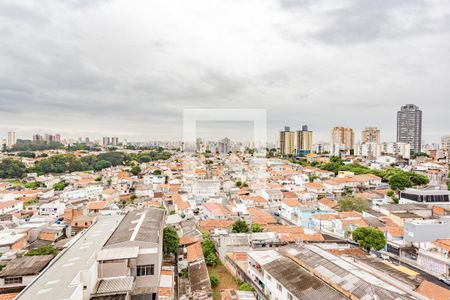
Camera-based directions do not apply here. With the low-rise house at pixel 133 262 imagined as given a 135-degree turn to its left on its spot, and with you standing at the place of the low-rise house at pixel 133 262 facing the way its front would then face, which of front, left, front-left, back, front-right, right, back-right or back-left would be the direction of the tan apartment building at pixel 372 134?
front

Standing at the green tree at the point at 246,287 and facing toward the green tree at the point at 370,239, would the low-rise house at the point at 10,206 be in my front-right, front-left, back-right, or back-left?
back-left

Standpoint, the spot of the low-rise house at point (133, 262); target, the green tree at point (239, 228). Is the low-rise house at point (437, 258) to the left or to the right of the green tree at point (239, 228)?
right

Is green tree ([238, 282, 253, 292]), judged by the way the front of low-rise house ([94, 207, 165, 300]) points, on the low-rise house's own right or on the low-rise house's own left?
on the low-rise house's own left

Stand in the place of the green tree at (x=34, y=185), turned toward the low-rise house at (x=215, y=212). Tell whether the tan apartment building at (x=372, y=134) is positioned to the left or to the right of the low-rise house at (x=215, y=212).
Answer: left

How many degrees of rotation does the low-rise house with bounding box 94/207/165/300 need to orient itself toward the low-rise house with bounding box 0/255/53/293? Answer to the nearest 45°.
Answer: approximately 135° to its right

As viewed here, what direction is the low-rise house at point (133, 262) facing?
toward the camera

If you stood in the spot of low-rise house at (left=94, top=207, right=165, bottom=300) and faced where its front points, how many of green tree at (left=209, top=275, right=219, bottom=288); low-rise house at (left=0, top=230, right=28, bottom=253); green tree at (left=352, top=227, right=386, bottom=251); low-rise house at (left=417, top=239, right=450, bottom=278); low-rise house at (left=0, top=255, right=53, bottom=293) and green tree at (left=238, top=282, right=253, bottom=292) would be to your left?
4

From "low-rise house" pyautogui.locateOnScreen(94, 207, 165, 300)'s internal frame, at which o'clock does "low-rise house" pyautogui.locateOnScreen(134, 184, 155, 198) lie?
"low-rise house" pyautogui.locateOnScreen(134, 184, 155, 198) is roughly at 6 o'clock from "low-rise house" pyautogui.locateOnScreen(94, 207, 165, 300).

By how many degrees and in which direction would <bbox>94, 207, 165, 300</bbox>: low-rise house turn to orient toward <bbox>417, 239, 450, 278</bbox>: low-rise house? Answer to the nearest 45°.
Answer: approximately 90° to its left

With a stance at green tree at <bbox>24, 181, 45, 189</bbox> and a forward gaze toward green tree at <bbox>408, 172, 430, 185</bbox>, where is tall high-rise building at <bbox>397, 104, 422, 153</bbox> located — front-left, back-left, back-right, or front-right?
front-left

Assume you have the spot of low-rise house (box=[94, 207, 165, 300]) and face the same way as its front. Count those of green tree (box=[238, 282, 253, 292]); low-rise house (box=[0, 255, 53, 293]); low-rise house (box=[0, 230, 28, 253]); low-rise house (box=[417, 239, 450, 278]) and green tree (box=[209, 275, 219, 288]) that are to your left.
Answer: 3

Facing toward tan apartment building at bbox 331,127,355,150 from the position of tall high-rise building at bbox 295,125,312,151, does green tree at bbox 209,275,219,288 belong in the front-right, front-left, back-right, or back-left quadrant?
back-right

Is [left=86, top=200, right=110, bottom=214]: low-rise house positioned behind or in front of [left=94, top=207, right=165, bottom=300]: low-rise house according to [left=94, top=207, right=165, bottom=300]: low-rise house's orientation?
behind

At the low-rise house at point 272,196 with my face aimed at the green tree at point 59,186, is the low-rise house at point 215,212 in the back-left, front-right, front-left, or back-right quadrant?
front-left

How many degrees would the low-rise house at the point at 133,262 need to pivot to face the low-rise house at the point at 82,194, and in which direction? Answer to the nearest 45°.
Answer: approximately 180°

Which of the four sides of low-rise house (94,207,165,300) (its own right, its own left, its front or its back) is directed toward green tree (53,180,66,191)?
back

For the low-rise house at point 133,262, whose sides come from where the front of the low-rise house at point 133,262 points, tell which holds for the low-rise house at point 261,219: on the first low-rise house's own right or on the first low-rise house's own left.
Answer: on the first low-rise house's own left
